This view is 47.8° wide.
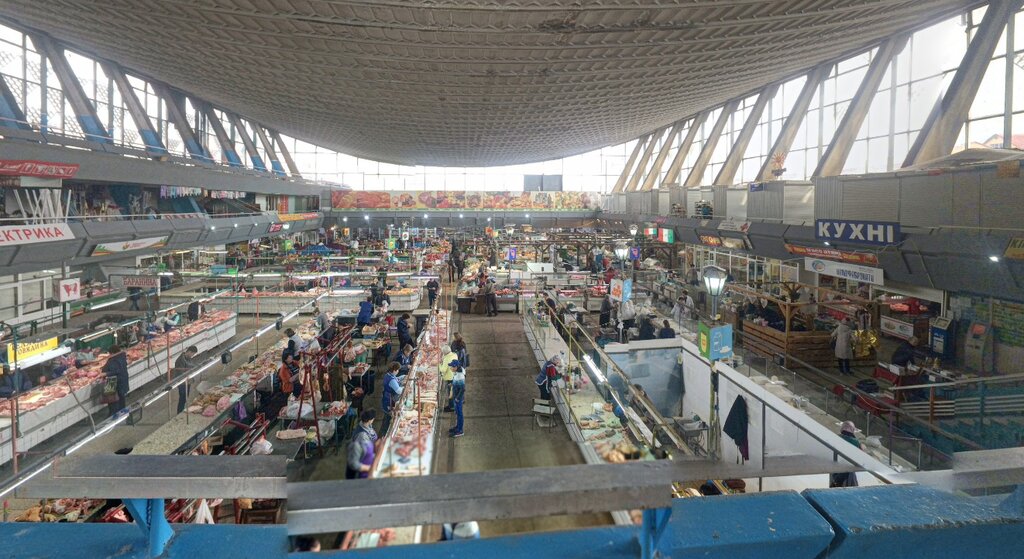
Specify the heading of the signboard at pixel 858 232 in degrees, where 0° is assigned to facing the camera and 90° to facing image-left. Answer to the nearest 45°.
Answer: approximately 45°

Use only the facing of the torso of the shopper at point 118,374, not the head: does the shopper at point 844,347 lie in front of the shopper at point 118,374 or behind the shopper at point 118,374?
behind

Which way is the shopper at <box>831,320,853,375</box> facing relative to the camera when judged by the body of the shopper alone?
away from the camera

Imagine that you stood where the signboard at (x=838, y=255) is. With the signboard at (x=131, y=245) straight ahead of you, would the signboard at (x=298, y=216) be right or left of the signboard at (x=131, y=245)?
right

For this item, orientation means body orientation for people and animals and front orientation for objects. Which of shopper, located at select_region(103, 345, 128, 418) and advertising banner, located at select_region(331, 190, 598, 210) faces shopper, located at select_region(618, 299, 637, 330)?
the advertising banner

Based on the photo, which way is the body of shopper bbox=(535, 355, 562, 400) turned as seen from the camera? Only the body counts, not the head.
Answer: to the viewer's right

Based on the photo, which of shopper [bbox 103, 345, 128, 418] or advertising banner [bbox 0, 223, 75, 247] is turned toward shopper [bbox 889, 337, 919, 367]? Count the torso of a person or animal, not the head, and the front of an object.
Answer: the advertising banner
